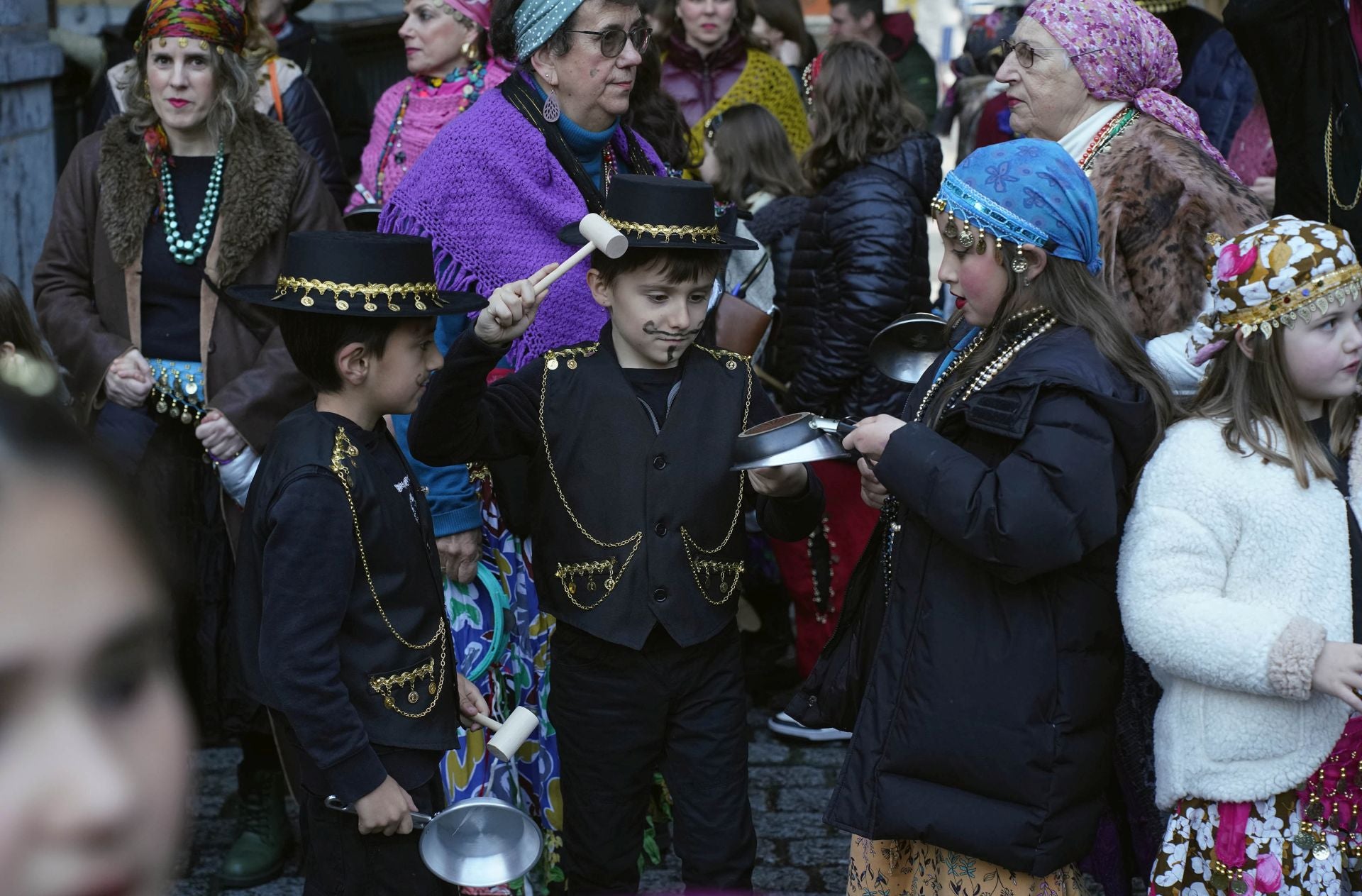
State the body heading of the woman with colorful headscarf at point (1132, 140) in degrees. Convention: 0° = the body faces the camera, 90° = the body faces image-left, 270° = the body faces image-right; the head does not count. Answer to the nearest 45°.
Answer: approximately 90°

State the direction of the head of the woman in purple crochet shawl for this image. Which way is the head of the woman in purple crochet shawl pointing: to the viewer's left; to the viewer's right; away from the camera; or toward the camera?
to the viewer's right

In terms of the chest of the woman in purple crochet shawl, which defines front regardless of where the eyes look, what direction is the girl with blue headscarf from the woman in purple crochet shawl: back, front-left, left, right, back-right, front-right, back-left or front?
front

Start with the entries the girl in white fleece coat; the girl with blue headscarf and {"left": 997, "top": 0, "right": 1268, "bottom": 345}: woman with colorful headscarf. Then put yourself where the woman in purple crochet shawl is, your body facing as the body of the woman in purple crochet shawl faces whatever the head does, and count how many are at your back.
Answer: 0

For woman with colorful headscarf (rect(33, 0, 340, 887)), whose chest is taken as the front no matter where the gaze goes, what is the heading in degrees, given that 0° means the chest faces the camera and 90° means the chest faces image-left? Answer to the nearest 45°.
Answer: approximately 0°

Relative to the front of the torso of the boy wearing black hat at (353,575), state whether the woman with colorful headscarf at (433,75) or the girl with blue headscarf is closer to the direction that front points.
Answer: the girl with blue headscarf

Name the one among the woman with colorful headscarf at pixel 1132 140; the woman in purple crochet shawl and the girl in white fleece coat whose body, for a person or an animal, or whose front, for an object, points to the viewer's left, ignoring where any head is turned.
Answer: the woman with colorful headscarf

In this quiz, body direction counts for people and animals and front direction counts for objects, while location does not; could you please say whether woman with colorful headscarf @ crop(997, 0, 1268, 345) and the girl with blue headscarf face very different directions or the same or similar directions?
same or similar directions

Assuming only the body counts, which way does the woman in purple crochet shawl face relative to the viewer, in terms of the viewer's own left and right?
facing the viewer and to the right of the viewer

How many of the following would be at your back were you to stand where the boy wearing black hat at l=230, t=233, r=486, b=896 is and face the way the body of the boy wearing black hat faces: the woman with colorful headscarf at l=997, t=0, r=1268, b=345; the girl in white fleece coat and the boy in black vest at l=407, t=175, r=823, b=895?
0

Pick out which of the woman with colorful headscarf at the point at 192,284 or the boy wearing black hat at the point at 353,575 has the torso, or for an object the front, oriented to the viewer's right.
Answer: the boy wearing black hat

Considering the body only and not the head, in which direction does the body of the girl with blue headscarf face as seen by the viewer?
to the viewer's left

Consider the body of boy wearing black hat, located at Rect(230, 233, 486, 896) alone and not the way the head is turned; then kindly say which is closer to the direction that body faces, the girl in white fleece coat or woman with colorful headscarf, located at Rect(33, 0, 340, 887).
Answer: the girl in white fleece coat

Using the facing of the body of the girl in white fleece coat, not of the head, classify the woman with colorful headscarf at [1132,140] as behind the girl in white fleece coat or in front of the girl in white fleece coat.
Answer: behind

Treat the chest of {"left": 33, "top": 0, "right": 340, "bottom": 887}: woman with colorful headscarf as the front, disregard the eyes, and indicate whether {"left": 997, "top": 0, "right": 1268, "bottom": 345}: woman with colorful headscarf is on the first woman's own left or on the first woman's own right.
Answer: on the first woman's own left

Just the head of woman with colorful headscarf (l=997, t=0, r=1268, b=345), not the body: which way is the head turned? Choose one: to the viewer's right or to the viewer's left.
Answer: to the viewer's left

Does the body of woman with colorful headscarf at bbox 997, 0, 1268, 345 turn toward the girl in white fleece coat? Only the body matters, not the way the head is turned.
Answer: no

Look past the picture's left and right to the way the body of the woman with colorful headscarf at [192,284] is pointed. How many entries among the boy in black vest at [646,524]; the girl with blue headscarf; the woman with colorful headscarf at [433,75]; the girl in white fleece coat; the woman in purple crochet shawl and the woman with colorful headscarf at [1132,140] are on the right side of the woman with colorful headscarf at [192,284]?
0

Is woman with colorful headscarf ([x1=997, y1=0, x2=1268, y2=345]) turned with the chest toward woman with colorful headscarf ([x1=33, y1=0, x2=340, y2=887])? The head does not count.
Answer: yes
